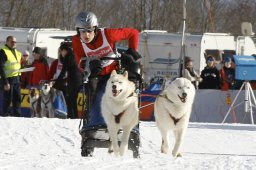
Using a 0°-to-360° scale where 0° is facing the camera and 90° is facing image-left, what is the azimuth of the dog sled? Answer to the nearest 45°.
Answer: approximately 0°

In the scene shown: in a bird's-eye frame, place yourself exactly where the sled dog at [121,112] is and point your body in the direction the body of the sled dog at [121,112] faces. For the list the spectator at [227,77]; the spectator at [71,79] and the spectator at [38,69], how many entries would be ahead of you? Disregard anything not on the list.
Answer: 0

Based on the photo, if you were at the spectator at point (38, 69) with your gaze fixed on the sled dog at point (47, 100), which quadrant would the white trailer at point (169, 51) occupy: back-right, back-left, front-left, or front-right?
back-left

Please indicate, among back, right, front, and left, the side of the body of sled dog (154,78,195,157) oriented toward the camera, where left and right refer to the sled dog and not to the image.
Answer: front

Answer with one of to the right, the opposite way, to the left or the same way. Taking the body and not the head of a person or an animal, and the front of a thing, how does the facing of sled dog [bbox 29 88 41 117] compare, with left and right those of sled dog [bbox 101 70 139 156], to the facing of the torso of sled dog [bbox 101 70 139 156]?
the same way

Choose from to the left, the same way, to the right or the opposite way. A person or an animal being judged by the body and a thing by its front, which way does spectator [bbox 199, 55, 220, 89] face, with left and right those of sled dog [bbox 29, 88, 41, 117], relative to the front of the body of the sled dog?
the same way

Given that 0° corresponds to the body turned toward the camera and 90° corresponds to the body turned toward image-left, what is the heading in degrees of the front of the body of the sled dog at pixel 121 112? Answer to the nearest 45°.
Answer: approximately 0°

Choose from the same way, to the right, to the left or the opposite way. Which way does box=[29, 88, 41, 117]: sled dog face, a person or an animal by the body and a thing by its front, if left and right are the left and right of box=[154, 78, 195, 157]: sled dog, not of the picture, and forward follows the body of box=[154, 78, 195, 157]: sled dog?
the same way

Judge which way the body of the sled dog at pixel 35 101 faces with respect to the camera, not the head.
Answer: toward the camera

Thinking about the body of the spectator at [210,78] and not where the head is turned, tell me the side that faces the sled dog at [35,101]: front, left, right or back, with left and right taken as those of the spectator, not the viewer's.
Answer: right

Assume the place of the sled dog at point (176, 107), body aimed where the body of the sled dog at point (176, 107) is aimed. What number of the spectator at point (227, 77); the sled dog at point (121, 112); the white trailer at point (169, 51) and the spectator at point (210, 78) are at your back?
3

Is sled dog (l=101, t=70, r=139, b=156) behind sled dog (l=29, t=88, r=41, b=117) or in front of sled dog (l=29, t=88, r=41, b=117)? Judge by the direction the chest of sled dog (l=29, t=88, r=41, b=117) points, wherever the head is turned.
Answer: in front
